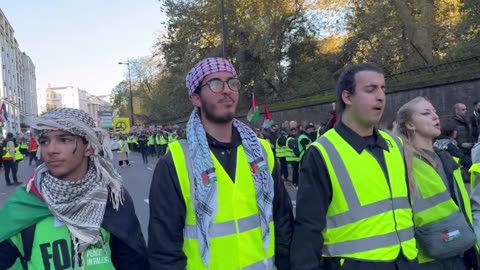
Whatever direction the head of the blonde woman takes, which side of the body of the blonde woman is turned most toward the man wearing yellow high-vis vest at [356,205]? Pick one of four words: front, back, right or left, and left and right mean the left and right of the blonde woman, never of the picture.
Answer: right

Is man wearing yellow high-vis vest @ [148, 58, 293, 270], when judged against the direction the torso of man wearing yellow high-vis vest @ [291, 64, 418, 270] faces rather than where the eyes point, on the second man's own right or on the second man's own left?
on the second man's own right

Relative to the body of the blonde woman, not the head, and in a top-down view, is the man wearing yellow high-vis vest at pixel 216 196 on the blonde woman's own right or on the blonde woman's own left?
on the blonde woman's own right

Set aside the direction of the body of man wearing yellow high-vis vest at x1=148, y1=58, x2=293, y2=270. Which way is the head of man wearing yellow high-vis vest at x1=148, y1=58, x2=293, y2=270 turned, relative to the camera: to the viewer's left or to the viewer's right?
to the viewer's right

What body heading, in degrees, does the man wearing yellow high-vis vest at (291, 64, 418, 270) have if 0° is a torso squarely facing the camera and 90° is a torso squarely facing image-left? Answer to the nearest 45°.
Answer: approximately 315°

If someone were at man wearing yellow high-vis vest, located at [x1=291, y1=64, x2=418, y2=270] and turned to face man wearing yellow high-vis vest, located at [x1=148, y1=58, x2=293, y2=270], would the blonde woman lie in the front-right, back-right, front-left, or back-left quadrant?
back-right

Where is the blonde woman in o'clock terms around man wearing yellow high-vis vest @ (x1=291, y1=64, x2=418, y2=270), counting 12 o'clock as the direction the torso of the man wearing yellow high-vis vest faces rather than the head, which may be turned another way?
The blonde woman is roughly at 9 o'clock from the man wearing yellow high-vis vest.
